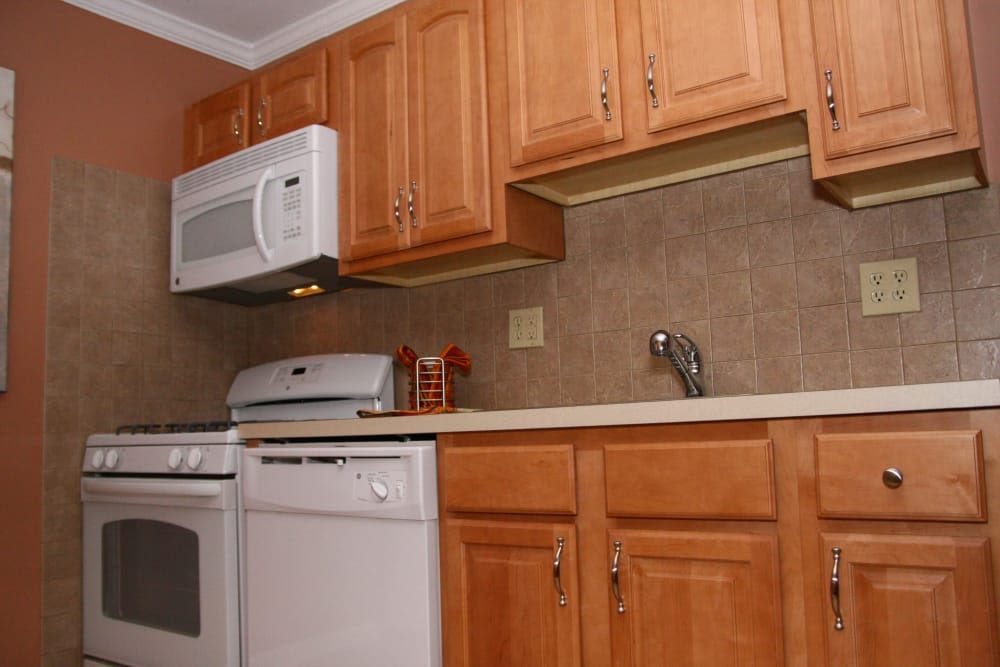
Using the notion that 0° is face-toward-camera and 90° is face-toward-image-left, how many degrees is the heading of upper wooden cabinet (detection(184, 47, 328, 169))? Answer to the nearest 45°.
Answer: approximately 45°

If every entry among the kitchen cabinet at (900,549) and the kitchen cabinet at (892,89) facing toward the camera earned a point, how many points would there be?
2

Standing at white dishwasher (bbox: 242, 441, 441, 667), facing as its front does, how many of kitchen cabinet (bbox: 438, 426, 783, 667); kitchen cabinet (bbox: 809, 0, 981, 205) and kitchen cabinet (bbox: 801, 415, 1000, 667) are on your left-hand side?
3

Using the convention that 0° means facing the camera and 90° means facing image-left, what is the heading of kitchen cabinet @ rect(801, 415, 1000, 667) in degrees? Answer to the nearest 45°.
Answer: approximately 0°

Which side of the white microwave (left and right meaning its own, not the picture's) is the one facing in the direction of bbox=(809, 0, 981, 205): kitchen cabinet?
left

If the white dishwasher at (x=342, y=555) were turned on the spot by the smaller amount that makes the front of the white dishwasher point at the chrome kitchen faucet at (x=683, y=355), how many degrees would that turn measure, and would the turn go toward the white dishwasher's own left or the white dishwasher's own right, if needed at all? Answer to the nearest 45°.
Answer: approximately 135° to the white dishwasher's own left

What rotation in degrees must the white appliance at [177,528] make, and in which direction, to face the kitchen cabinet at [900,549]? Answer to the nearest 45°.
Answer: approximately 90° to its left

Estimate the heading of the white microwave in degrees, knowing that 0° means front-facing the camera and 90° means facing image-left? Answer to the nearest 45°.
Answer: approximately 45°
